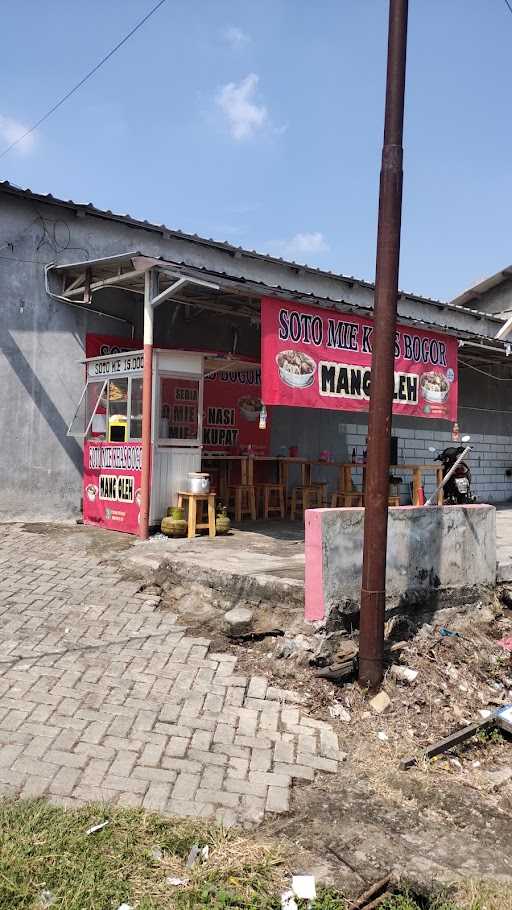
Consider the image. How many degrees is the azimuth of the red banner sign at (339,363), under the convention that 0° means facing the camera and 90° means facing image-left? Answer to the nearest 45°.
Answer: approximately 315°

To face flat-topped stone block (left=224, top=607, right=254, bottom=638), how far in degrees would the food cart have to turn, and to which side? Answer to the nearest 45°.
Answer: approximately 45° to its left

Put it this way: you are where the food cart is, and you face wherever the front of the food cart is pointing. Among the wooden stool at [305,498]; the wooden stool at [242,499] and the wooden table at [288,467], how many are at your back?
3

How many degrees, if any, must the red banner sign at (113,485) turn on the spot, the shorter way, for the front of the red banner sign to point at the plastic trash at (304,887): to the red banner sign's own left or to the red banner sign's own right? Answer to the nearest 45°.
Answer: approximately 45° to the red banner sign's own left

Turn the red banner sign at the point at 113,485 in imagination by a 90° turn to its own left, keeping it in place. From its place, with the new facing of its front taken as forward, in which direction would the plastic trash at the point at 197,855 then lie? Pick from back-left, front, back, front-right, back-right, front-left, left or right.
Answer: front-right

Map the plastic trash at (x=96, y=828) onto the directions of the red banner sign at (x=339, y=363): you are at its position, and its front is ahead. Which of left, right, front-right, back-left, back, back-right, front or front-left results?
front-right

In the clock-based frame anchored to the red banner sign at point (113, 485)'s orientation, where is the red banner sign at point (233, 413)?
the red banner sign at point (233, 413) is roughly at 6 o'clock from the red banner sign at point (113, 485).

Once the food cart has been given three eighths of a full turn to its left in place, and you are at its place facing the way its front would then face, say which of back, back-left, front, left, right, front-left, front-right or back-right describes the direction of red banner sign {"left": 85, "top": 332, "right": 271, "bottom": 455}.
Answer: front-left

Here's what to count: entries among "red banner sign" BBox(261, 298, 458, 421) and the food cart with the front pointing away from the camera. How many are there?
0

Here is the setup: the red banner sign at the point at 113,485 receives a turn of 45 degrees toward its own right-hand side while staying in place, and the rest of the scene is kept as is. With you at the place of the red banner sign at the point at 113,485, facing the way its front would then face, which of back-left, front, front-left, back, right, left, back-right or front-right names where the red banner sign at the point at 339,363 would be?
back

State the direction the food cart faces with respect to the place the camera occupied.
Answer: facing the viewer and to the left of the viewer

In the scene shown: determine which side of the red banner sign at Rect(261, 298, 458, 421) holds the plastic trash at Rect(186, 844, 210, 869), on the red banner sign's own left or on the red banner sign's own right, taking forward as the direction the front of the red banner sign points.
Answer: on the red banner sign's own right

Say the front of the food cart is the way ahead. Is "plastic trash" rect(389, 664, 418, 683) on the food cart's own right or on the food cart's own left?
on the food cart's own left

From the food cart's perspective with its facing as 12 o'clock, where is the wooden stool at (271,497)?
The wooden stool is roughly at 6 o'clock from the food cart.

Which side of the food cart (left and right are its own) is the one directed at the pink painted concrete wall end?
left
